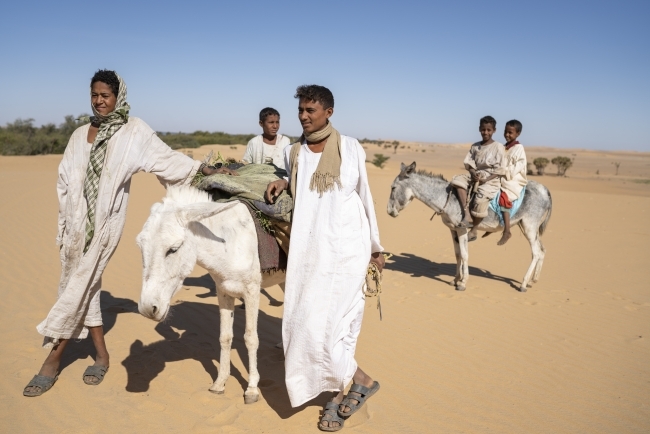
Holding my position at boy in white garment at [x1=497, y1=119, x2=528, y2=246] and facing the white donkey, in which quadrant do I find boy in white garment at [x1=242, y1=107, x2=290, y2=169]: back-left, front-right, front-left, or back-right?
front-right

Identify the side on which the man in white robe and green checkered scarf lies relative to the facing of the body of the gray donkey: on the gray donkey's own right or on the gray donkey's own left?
on the gray donkey's own left

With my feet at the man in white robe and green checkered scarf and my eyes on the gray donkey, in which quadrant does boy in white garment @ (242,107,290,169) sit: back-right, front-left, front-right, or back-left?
front-left

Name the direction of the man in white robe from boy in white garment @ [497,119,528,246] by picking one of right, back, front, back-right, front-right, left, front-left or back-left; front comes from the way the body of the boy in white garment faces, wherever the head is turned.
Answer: front-left

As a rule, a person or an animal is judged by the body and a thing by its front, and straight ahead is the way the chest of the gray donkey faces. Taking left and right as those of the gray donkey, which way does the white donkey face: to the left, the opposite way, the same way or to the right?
to the left

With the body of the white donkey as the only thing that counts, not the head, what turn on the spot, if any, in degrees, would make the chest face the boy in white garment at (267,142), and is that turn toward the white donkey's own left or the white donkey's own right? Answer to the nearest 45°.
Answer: approximately 135° to the white donkey's own right

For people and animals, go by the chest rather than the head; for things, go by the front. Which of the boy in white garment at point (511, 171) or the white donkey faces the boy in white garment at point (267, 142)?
the boy in white garment at point (511, 171)

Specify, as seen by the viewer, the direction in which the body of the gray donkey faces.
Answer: to the viewer's left

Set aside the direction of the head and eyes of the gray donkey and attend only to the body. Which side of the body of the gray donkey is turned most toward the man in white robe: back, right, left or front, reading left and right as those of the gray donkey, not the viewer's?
left

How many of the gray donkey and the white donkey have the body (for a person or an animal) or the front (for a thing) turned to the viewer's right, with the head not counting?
0

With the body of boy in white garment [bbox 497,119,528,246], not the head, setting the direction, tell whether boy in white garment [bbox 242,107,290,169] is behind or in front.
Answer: in front

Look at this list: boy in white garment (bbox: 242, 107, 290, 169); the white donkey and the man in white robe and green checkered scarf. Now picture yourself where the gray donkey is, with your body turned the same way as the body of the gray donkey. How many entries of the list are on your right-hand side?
0

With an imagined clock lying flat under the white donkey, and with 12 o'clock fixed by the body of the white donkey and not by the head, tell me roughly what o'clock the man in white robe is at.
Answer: The man in white robe is roughly at 8 o'clock from the white donkey.
